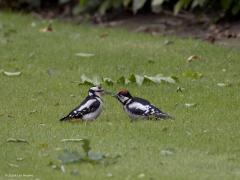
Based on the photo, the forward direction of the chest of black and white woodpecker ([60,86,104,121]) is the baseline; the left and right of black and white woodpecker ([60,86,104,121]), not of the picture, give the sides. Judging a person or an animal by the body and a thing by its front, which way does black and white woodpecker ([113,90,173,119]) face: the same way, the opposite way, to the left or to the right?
the opposite way

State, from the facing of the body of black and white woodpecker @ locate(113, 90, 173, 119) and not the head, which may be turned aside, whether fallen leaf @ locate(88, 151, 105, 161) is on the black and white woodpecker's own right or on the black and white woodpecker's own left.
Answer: on the black and white woodpecker's own left

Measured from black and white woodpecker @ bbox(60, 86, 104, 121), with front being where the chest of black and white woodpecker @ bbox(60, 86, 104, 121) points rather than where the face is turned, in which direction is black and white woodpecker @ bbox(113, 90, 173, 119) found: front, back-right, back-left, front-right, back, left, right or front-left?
front

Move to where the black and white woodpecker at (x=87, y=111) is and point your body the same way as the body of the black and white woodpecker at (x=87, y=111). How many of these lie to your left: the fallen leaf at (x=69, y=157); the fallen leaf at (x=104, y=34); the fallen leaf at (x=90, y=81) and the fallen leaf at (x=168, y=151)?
2

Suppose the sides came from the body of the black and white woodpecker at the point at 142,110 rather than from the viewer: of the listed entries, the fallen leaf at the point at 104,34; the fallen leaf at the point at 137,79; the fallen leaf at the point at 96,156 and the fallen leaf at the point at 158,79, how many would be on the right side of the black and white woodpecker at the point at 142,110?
3

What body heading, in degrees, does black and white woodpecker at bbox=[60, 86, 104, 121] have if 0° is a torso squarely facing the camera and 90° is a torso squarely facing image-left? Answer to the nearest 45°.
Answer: approximately 270°

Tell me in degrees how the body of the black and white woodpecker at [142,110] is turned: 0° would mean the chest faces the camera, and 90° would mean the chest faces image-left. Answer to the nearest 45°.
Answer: approximately 90°

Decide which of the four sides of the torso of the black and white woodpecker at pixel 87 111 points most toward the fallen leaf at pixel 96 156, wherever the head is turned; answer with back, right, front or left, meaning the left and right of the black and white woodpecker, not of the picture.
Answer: right

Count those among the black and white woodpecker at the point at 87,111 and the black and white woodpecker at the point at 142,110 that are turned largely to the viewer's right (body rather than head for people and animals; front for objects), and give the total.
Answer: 1

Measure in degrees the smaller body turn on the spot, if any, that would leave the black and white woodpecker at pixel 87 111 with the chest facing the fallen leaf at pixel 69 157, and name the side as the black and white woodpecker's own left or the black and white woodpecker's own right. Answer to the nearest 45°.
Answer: approximately 90° to the black and white woodpecker's own right

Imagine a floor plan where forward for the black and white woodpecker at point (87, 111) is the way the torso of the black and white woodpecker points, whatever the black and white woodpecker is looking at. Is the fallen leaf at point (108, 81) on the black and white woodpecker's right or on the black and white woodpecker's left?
on the black and white woodpecker's left

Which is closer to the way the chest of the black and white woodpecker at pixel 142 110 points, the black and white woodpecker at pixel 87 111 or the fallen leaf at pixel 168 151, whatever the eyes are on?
the black and white woodpecker

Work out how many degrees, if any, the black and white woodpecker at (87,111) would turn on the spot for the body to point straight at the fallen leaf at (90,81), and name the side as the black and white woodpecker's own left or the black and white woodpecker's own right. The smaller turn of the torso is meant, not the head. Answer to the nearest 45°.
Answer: approximately 90° to the black and white woodpecker's own left

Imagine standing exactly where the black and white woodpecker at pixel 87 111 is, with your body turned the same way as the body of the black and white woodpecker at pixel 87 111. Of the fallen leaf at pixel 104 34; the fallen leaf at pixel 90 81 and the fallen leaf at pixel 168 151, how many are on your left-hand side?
2
